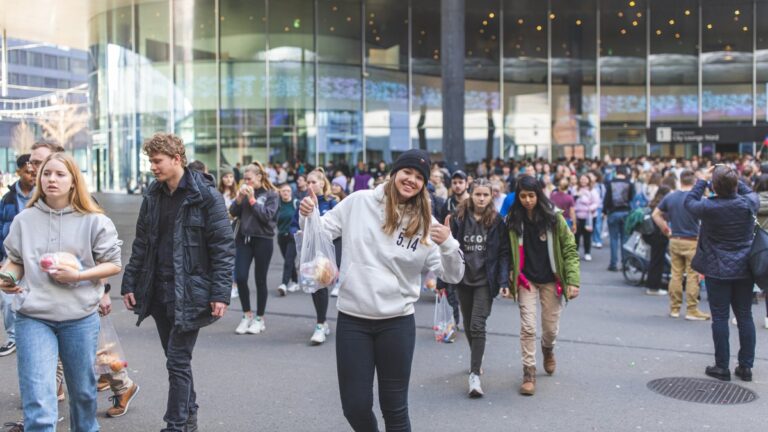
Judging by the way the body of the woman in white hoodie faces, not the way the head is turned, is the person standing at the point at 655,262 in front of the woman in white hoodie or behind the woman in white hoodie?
behind

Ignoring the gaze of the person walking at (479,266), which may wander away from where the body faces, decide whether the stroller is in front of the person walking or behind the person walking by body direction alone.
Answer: behind

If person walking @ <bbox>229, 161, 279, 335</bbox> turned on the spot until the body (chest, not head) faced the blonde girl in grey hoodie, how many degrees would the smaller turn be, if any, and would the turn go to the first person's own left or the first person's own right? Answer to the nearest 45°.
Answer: approximately 45° to the first person's own left

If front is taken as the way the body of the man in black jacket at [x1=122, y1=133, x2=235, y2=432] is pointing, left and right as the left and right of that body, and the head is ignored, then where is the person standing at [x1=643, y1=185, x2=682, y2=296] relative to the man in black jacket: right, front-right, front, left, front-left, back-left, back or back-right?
back

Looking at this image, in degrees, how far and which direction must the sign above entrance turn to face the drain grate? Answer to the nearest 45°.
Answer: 0° — it already faces it

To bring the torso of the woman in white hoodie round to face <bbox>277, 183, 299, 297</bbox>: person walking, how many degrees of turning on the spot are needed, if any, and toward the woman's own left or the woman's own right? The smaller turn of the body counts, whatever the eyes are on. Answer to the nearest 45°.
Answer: approximately 180°

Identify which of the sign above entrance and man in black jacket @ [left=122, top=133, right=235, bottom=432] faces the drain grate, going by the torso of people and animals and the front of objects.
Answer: the sign above entrance

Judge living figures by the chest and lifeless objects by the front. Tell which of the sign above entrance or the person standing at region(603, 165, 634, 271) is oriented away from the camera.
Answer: the person standing

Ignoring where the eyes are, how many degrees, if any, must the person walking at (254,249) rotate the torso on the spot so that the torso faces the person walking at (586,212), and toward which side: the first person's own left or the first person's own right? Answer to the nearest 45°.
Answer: approximately 180°

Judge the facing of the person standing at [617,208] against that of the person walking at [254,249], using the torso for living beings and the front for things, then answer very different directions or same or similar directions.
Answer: very different directions

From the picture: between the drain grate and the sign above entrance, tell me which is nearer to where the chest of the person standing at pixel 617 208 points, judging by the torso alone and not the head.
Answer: the sign above entrance
